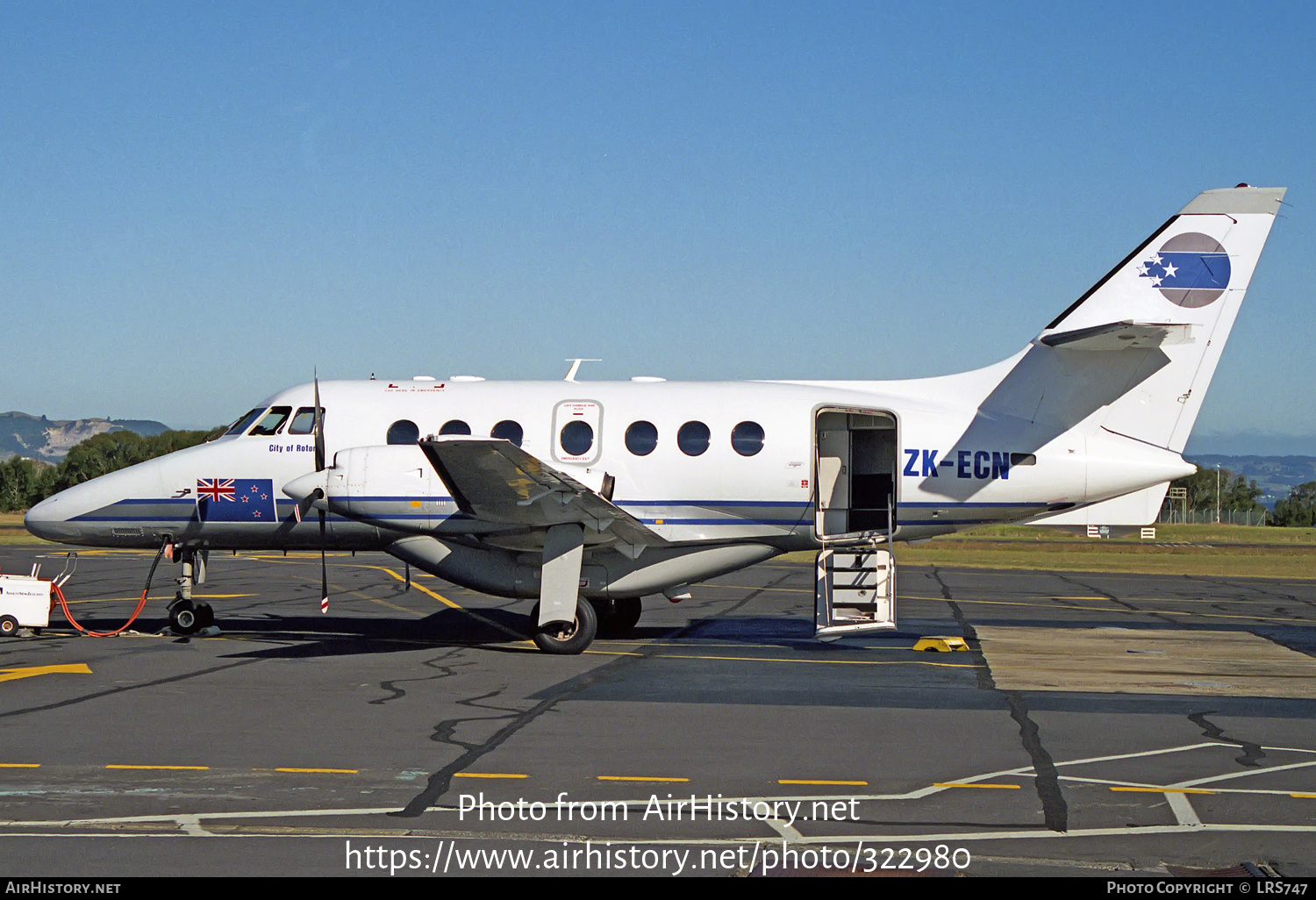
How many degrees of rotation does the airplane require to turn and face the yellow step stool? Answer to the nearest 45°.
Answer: approximately 180°

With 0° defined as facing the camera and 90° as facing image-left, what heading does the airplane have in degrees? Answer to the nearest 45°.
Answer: approximately 90°
